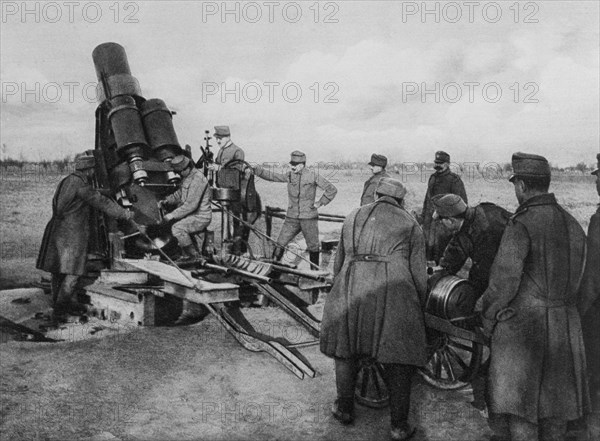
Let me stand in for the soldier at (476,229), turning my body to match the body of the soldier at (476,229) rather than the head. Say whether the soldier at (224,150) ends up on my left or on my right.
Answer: on my right

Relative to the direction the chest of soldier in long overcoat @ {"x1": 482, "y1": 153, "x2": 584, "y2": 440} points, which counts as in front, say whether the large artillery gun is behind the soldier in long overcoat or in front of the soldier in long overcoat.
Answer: in front

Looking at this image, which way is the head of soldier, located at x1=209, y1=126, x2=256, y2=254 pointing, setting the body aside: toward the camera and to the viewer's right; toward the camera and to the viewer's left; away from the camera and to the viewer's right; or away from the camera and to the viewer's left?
toward the camera and to the viewer's left

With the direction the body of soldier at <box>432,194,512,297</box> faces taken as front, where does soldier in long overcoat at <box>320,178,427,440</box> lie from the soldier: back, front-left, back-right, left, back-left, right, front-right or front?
front-left

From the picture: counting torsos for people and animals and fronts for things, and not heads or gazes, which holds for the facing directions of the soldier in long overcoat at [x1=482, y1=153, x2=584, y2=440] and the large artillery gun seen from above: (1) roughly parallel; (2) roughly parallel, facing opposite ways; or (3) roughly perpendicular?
roughly parallel

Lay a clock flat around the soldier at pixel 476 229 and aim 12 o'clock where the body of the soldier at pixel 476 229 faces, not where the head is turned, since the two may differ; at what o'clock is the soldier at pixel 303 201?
the soldier at pixel 303 201 is roughly at 2 o'clock from the soldier at pixel 476 229.

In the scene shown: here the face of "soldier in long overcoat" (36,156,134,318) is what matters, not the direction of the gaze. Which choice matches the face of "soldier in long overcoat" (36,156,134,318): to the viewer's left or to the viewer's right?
to the viewer's right

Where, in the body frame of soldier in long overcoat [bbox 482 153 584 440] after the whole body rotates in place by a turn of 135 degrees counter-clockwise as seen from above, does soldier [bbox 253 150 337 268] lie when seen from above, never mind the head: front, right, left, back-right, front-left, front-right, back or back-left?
back-right

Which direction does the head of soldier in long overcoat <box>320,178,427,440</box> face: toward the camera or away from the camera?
away from the camera

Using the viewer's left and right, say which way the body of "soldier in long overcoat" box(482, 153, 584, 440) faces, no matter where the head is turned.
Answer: facing away from the viewer and to the left of the viewer

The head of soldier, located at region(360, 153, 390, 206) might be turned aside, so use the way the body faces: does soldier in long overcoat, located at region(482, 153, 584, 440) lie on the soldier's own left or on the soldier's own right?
on the soldier's own left

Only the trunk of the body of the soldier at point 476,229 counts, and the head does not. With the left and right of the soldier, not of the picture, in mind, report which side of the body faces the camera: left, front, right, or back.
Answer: left

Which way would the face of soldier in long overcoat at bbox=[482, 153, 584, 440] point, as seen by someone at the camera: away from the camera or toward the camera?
away from the camera
